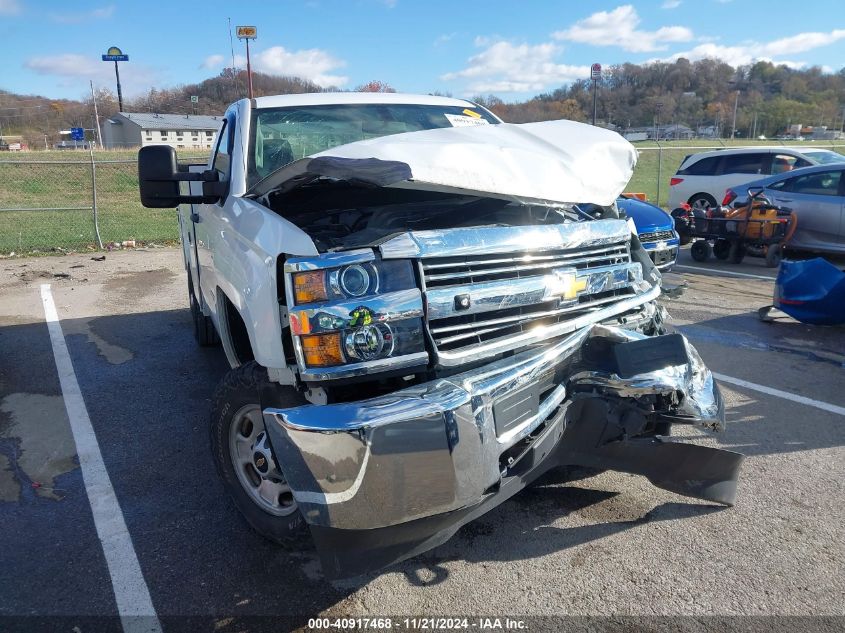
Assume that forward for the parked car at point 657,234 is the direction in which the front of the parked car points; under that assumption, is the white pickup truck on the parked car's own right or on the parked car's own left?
on the parked car's own right

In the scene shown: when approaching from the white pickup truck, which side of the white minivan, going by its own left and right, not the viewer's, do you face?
right

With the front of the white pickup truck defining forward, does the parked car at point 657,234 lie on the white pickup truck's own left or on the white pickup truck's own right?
on the white pickup truck's own left

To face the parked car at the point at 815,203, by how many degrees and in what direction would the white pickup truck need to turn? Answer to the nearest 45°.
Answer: approximately 90° to its left

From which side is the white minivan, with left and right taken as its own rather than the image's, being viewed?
right

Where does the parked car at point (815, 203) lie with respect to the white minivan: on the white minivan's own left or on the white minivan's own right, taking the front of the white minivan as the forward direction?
on the white minivan's own right

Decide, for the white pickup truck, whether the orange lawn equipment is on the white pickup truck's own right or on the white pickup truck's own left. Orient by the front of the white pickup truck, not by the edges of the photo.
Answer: on the white pickup truck's own left

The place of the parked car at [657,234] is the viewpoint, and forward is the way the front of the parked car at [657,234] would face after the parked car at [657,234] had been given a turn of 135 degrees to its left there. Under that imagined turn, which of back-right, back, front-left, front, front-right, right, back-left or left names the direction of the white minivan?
front

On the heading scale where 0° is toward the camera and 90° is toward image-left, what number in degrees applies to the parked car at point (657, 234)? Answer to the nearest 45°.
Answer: approximately 315°

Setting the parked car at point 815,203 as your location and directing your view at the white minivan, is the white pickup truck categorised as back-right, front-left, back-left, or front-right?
back-left

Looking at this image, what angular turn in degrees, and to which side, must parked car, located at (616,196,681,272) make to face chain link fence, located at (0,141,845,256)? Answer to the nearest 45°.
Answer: approximately 180°
